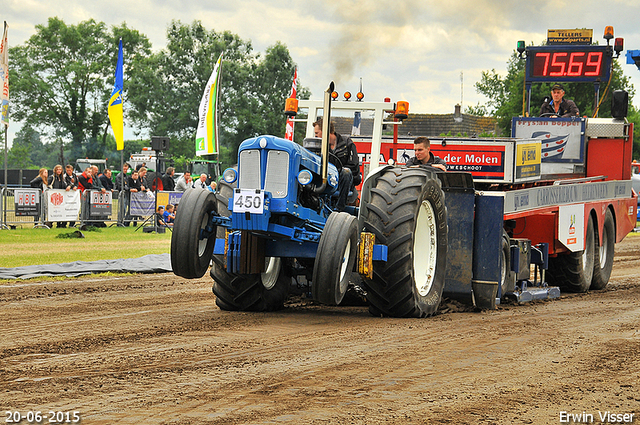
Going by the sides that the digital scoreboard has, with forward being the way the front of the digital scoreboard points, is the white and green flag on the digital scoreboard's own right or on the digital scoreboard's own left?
on the digital scoreboard's own right

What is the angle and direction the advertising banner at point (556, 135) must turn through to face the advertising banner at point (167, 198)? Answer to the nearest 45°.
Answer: approximately 135° to its right

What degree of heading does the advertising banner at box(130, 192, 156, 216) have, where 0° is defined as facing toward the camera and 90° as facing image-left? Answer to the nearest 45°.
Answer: approximately 0°

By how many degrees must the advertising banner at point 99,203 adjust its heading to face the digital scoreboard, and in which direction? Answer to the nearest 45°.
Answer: approximately 45° to its left

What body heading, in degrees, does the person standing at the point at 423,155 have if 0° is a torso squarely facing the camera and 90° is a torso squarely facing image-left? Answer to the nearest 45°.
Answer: approximately 45°

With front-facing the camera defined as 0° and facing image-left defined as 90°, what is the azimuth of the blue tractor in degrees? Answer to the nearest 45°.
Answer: approximately 45°

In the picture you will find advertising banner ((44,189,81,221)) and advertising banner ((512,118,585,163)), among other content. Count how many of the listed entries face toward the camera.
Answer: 2

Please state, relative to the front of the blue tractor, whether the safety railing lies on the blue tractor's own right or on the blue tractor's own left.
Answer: on the blue tractor's own right
